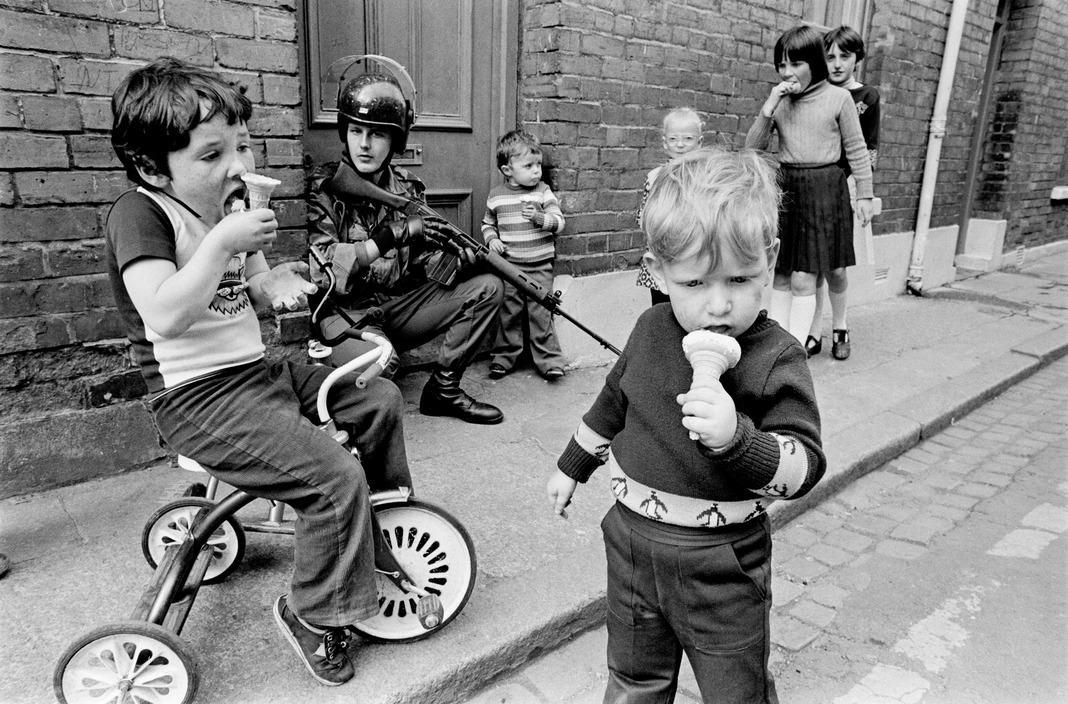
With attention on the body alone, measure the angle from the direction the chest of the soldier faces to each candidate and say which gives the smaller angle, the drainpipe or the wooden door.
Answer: the drainpipe

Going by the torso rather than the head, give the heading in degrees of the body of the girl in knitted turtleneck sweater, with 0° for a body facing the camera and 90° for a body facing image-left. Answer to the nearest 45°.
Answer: approximately 45°

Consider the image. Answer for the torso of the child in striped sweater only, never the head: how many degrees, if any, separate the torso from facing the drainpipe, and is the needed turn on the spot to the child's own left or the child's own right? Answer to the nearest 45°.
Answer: approximately 135° to the child's own left

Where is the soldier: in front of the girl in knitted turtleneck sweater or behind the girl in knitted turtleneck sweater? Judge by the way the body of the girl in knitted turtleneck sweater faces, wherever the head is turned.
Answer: in front

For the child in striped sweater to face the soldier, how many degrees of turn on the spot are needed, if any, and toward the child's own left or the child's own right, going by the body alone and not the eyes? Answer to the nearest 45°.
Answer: approximately 45° to the child's own right

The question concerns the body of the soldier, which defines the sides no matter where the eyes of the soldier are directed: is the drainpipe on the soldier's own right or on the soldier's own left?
on the soldier's own left

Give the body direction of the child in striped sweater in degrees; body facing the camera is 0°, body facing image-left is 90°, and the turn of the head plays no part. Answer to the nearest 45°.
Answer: approximately 0°

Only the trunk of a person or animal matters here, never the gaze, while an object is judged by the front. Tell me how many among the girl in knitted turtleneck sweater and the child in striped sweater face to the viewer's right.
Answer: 0

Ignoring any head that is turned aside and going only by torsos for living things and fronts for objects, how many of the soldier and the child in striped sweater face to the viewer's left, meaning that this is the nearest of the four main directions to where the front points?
0

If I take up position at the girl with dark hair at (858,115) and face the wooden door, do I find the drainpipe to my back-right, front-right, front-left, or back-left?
back-right

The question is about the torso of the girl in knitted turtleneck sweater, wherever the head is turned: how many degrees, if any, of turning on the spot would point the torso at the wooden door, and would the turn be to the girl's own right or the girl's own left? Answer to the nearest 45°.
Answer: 0° — they already face it
